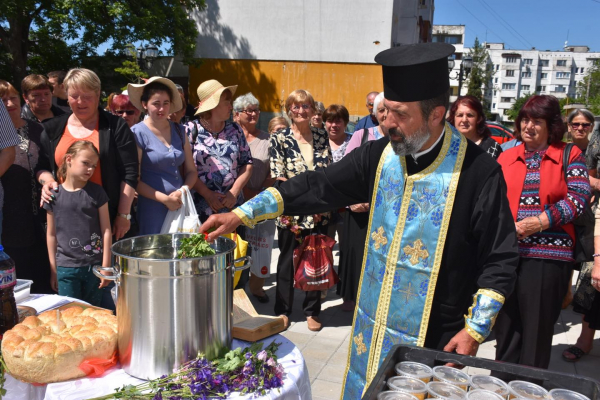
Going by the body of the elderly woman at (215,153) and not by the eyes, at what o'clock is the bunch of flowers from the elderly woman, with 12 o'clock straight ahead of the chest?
The bunch of flowers is roughly at 12 o'clock from the elderly woman.

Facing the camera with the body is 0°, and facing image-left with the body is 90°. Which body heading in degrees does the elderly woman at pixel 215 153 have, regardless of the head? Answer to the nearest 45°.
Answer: approximately 0°

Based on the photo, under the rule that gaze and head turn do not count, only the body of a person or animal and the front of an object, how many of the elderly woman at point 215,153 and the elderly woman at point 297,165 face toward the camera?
2

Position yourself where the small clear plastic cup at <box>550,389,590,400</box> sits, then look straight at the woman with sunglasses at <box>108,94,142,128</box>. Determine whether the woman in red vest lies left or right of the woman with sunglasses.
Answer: right

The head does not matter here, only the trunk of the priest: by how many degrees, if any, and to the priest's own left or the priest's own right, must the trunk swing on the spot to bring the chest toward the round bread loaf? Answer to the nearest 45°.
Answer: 0° — they already face it

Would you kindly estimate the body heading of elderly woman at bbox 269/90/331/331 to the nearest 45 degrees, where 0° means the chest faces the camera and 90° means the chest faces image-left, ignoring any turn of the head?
approximately 0°

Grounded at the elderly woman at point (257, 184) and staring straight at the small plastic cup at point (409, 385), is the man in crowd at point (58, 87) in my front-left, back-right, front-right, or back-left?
back-right

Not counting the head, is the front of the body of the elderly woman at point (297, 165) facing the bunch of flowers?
yes

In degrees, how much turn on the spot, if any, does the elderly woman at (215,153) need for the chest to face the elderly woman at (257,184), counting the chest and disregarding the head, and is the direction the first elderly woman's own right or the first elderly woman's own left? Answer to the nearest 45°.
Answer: approximately 135° to the first elderly woman's own left

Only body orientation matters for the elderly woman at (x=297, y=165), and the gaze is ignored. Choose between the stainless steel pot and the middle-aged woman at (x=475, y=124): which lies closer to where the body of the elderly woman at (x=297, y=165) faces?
the stainless steel pot
